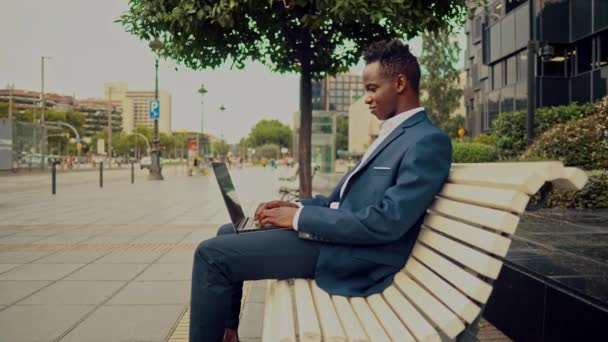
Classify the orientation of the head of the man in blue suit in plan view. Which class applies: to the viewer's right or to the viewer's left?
to the viewer's left

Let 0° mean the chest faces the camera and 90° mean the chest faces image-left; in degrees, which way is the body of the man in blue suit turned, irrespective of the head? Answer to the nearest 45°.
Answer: approximately 90°

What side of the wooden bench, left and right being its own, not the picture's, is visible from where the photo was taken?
left

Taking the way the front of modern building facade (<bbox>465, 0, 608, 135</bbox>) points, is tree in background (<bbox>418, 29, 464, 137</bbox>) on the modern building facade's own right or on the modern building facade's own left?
on the modern building facade's own right

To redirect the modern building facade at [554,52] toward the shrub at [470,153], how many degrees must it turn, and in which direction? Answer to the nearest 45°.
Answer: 0° — it already faces it

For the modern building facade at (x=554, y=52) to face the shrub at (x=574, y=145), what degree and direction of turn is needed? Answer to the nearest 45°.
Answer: approximately 45° to its left
